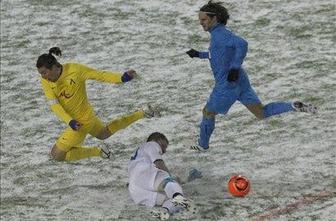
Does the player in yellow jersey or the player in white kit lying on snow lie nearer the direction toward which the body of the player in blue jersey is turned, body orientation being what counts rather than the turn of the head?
the player in yellow jersey

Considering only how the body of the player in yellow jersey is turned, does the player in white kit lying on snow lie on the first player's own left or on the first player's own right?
on the first player's own left

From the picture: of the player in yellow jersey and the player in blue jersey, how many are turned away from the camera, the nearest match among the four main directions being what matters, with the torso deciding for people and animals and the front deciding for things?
0

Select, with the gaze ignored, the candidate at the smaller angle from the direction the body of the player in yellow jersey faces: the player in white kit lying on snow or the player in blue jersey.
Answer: the player in white kit lying on snow

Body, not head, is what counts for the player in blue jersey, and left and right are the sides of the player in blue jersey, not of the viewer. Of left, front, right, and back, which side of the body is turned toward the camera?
left

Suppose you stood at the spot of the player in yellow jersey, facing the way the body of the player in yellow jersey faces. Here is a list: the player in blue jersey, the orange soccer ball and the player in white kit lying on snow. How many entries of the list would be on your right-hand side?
0

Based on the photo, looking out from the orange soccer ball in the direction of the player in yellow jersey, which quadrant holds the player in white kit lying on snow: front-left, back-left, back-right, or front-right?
front-left

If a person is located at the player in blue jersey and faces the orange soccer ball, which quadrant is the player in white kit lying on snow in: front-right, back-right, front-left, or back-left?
front-right

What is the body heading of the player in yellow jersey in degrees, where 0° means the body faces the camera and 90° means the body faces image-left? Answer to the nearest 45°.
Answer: approximately 45°

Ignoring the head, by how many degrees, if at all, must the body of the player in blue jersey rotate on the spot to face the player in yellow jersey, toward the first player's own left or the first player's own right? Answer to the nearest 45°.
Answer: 0° — they already face them

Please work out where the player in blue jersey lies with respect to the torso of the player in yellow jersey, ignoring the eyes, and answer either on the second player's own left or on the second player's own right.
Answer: on the second player's own left
